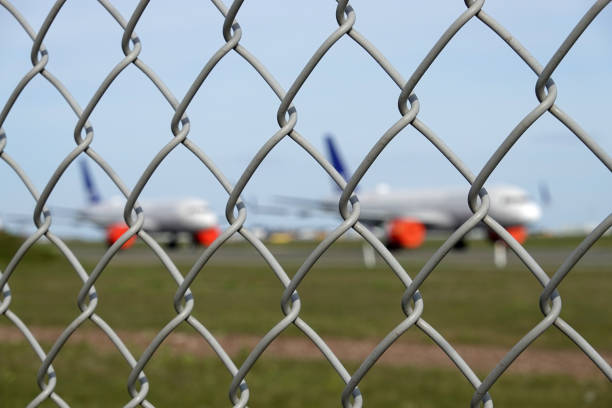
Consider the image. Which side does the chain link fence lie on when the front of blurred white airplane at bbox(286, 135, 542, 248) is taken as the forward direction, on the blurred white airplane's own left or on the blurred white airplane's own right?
on the blurred white airplane's own right

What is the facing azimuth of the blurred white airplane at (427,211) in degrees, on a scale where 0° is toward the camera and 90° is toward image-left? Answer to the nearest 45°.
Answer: approximately 315°
